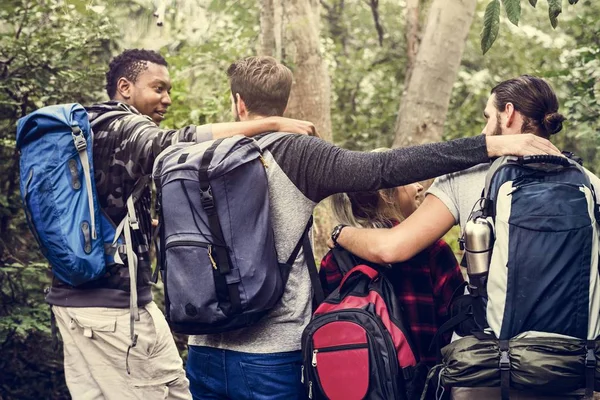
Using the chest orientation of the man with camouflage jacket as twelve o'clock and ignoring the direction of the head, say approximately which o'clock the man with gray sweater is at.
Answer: The man with gray sweater is roughly at 3 o'clock from the man with camouflage jacket.

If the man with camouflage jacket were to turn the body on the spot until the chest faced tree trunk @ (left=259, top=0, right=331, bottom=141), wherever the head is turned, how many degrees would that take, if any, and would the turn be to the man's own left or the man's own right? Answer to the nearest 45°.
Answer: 0° — they already face it

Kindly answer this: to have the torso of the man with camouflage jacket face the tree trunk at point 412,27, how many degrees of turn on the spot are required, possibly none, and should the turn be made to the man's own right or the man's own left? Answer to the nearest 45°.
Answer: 0° — they already face it

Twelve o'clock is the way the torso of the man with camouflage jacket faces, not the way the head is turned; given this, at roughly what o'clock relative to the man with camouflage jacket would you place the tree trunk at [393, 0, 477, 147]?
The tree trunk is roughly at 12 o'clock from the man with camouflage jacket.

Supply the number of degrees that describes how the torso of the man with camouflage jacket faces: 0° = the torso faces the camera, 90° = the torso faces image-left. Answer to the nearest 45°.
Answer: approximately 225°

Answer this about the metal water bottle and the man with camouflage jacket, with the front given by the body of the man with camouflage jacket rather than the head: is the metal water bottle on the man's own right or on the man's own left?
on the man's own right
